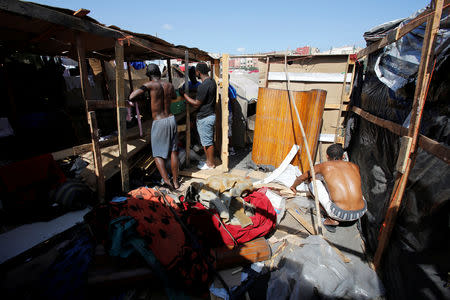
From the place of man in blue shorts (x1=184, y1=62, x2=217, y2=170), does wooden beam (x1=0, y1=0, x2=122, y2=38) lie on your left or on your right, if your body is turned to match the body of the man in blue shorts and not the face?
on your left

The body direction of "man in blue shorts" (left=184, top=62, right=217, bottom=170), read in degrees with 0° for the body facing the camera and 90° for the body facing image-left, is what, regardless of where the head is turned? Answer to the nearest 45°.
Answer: approximately 90°

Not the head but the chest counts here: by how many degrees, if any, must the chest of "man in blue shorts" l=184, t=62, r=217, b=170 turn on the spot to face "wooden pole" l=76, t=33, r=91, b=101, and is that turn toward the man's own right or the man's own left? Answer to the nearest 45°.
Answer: approximately 45° to the man's own left

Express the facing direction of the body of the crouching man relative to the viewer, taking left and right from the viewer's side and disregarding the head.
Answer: facing away from the viewer and to the left of the viewer

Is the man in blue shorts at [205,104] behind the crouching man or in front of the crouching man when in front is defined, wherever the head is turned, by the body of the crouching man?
in front

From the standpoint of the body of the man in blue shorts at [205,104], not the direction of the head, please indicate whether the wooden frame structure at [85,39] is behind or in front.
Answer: in front

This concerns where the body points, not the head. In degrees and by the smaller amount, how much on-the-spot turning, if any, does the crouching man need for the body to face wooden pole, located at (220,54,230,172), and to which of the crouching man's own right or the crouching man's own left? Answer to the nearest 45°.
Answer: approximately 45° to the crouching man's own left

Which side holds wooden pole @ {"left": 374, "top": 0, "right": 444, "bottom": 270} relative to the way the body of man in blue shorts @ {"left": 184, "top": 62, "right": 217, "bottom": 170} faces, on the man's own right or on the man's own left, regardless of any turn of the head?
on the man's own left

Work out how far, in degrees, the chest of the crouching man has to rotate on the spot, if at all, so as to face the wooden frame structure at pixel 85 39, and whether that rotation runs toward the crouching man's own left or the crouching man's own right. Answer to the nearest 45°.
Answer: approximately 45° to the crouching man's own left

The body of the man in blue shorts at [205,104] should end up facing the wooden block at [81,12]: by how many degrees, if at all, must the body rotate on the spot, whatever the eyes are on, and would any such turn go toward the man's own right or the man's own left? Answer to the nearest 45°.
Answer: approximately 45° to the man's own left
